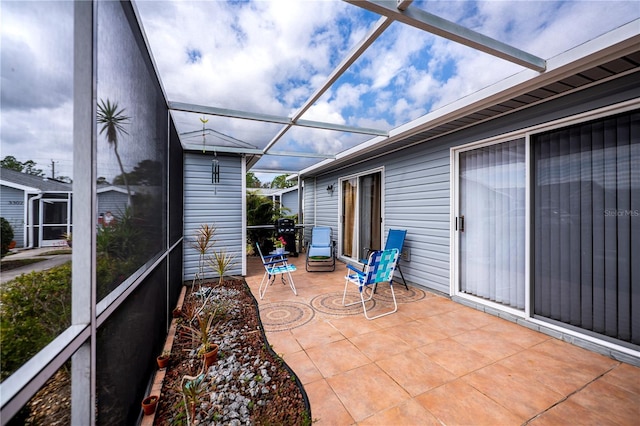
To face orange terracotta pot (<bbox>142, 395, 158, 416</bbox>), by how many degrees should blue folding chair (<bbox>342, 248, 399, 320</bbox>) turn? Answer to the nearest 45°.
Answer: approximately 90° to its left

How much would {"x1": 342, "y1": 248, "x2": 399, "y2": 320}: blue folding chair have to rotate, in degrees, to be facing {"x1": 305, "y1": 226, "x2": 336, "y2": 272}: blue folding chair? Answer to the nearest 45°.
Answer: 0° — it already faces it

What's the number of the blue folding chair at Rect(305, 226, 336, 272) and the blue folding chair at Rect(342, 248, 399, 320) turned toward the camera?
1

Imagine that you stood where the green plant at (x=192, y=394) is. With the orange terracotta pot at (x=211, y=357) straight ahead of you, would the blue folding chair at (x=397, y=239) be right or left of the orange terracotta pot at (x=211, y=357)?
right

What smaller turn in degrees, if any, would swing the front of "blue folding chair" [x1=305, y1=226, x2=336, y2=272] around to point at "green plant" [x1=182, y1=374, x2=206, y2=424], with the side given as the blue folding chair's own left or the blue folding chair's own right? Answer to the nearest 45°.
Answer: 0° — it already faces it

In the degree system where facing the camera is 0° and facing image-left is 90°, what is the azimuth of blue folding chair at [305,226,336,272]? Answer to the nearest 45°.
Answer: approximately 0°
